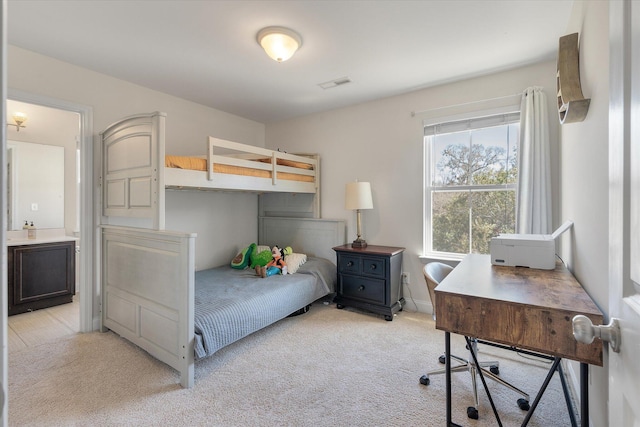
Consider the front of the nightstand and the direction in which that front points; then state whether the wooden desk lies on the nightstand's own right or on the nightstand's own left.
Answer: on the nightstand's own left

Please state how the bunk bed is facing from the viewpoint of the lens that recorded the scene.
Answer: facing the viewer and to the left of the viewer

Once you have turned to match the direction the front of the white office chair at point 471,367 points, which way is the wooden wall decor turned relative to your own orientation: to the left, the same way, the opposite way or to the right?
the opposite way

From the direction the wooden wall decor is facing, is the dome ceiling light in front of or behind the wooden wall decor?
in front

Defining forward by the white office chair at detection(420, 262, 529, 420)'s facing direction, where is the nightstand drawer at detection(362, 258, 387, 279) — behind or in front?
behind

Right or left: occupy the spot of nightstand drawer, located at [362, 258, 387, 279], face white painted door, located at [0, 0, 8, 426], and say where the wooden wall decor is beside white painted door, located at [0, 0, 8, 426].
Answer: left

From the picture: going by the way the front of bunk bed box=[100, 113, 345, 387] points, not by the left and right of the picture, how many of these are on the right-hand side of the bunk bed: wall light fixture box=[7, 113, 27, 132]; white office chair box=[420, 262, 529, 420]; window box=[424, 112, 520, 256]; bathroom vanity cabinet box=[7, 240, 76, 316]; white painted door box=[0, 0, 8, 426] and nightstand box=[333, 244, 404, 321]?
2

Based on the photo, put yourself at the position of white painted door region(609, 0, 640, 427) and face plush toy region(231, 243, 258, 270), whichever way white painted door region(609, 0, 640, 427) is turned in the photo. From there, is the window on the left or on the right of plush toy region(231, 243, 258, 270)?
right

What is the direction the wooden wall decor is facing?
to the viewer's left

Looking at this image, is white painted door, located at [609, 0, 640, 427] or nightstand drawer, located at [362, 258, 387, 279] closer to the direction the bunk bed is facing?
the white painted door

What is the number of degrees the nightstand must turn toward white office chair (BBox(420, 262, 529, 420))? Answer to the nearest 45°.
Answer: approximately 90° to its left

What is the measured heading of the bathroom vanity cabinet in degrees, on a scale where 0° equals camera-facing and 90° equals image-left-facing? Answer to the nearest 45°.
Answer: approximately 315°

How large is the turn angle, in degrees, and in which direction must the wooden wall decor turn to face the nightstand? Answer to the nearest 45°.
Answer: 0° — it already faces it

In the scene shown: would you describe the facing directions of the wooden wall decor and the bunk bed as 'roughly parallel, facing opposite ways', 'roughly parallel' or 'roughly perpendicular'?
roughly perpendicular
